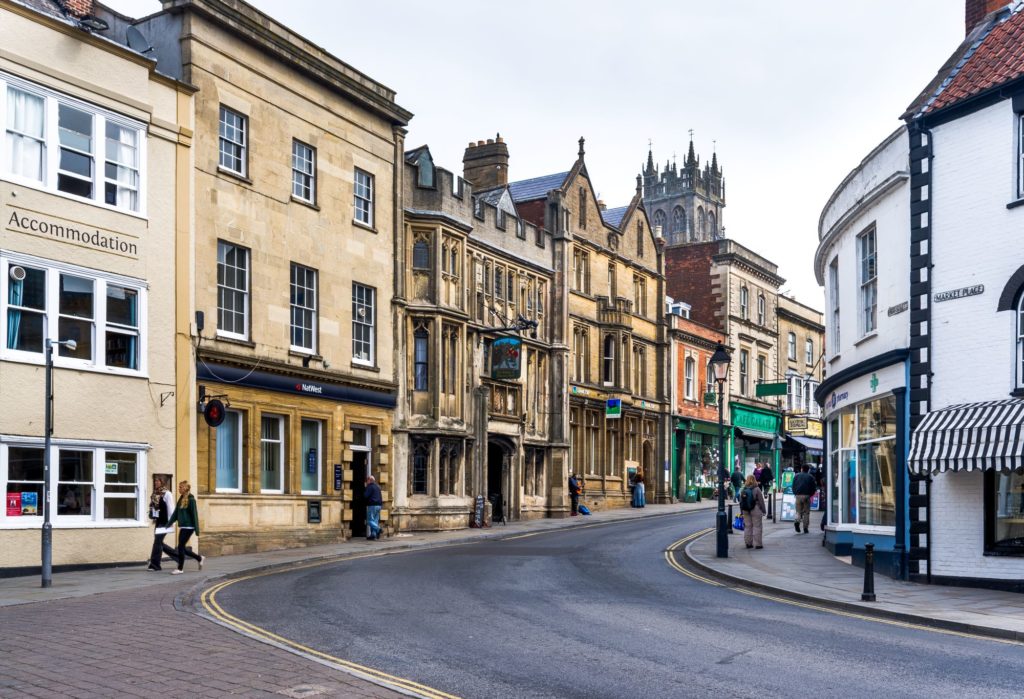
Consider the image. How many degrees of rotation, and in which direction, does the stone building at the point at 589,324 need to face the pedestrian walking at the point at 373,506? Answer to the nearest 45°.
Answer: approximately 45° to its right

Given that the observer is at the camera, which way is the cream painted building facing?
facing the viewer and to the right of the viewer

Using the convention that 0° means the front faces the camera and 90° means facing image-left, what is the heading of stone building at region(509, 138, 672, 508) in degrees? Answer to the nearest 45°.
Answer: approximately 315°

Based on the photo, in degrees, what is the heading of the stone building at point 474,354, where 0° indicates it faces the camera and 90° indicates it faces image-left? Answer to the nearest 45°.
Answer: approximately 315°
